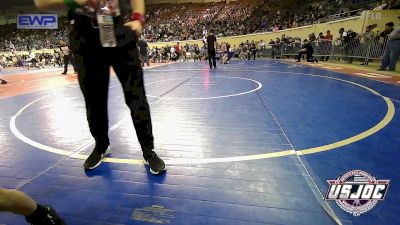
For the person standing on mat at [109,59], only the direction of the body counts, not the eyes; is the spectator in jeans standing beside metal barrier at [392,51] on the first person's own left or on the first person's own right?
on the first person's own left

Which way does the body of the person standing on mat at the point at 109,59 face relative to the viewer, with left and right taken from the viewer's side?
facing the viewer

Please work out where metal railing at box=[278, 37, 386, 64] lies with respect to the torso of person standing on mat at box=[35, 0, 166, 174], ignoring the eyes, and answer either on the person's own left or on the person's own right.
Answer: on the person's own left
